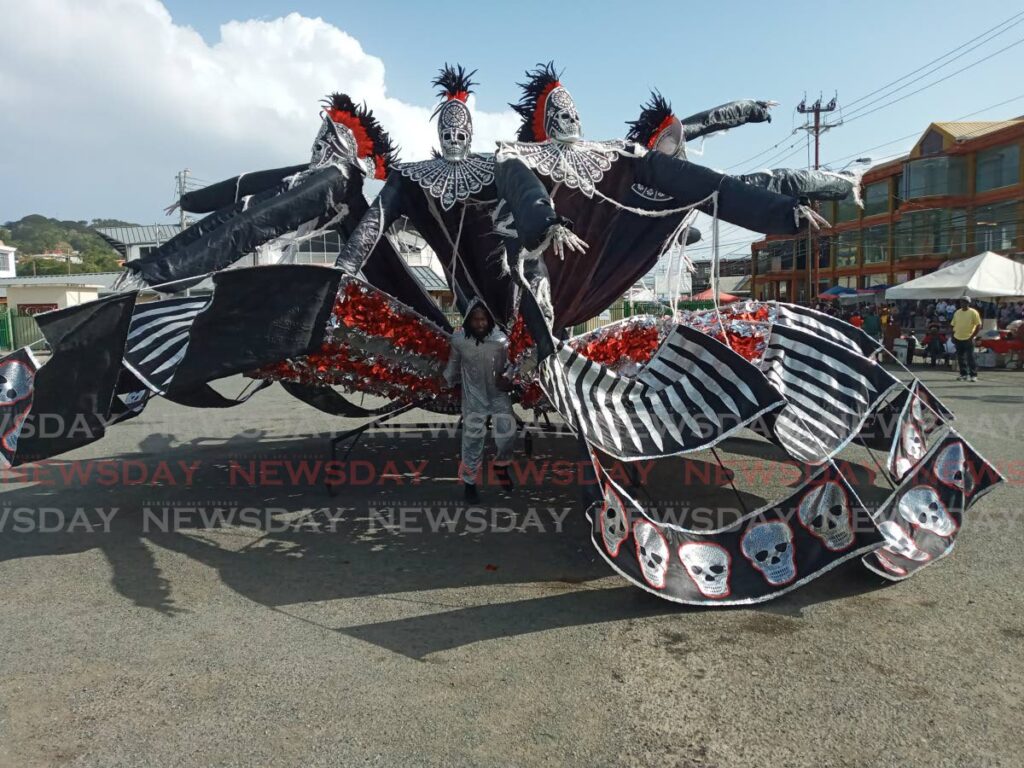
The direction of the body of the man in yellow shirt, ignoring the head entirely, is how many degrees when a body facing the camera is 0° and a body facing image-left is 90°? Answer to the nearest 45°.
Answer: approximately 0°

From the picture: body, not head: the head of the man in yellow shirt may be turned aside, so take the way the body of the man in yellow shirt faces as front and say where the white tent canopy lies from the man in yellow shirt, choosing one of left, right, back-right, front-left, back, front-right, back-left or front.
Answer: back
